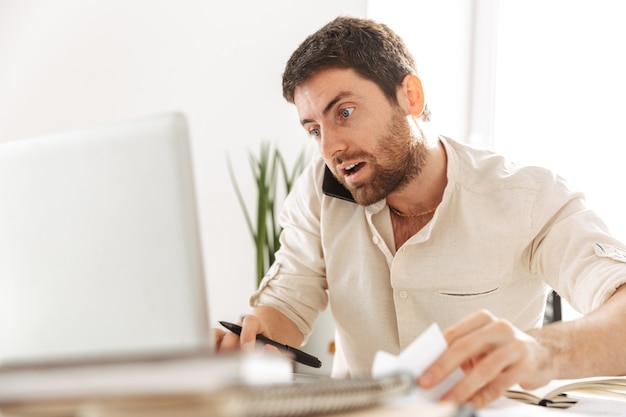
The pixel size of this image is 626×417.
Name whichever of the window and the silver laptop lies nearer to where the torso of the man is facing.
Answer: the silver laptop

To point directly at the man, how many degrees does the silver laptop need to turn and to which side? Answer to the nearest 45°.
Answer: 0° — it already faces them

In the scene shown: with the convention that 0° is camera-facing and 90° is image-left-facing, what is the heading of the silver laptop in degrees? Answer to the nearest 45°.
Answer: approximately 225°

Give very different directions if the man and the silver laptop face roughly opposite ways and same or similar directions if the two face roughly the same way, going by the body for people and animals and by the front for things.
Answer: very different directions

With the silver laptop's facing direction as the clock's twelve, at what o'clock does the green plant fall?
The green plant is roughly at 11 o'clock from the silver laptop.

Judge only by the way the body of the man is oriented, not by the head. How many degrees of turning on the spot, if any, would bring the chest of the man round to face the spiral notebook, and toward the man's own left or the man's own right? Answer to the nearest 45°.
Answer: approximately 45° to the man's own left

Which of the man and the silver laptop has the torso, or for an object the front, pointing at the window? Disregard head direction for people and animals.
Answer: the silver laptop
